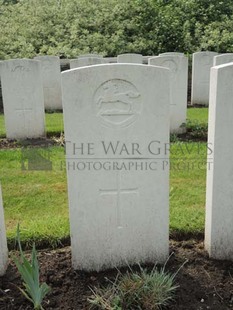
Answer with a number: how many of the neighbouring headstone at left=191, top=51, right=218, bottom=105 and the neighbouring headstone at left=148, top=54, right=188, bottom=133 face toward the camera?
2

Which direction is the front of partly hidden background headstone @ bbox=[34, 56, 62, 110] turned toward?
toward the camera

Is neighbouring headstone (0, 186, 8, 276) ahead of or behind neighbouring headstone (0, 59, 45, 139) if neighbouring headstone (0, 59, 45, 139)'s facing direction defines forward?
ahead

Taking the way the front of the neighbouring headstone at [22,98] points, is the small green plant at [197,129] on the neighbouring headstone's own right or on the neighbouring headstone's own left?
on the neighbouring headstone's own left

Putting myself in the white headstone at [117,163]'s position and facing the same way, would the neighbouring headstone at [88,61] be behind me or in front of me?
behind

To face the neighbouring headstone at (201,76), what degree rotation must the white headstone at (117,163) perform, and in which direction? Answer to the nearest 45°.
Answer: approximately 180°

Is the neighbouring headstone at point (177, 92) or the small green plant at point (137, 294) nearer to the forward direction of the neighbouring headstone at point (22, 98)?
the small green plant

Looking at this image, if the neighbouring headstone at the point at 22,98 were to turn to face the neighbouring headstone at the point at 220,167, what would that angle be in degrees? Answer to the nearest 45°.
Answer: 0° — it already faces it

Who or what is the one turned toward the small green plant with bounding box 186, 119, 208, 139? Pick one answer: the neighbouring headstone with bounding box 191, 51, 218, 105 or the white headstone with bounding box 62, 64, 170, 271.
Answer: the neighbouring headstone

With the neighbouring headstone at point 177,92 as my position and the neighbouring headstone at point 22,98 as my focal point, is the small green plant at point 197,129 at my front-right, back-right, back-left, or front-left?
back-left

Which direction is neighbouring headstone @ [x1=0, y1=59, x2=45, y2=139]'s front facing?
toward the camera

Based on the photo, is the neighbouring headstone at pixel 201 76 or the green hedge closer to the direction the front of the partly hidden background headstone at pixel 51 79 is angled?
the neighbouring headstone

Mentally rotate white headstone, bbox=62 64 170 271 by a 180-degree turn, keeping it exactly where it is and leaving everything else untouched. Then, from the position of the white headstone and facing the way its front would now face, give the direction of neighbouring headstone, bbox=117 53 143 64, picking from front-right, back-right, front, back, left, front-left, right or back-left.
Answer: front

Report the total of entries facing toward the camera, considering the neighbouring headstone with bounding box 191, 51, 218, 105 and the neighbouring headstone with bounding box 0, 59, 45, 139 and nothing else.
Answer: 2

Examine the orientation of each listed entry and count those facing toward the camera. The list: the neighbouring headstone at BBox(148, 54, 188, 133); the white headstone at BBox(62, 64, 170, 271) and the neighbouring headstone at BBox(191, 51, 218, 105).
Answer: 3

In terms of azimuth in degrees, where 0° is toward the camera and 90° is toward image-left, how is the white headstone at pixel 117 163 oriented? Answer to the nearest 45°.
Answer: approximately 0°

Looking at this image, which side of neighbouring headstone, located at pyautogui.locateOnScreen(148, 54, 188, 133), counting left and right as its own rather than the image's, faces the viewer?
front
